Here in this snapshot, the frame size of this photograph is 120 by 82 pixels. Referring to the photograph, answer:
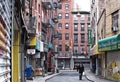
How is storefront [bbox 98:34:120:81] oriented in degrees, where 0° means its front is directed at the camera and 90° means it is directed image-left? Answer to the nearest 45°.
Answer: approximately 45°
